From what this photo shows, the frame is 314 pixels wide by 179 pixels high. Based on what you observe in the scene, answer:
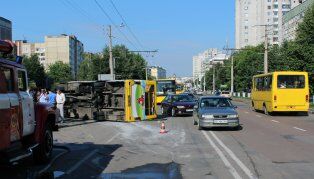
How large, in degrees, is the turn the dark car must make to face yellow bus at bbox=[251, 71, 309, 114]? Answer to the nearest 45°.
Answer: approximately 45° to its left

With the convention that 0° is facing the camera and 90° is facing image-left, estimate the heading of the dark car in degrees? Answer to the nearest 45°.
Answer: approximately 315°

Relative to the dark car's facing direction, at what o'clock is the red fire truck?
The red fire truck is roughly at 2 o'clock from the dark car.

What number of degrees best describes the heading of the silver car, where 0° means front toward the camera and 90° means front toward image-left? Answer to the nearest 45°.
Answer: approximately 0°
